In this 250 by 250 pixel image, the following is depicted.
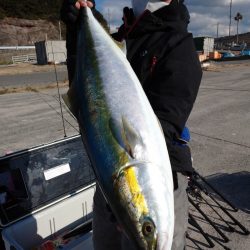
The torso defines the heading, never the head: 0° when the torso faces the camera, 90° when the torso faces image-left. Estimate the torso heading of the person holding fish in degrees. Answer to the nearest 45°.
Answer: approximately 45°

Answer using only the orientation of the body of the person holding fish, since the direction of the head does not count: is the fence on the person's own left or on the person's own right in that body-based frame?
on the person's own right
